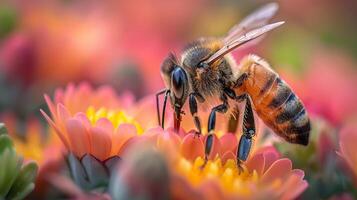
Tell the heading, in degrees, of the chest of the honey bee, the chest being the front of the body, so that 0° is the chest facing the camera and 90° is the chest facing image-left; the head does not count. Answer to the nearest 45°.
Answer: approximately 90°

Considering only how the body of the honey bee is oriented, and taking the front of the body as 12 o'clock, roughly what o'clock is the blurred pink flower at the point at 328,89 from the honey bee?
The blurred pink flower is roughly at 4 o'clock from the honey bee.

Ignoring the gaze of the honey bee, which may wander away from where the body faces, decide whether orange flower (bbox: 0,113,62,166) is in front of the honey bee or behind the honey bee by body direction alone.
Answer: in front

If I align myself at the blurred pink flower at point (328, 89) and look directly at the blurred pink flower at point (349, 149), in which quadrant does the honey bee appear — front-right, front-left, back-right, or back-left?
front-right

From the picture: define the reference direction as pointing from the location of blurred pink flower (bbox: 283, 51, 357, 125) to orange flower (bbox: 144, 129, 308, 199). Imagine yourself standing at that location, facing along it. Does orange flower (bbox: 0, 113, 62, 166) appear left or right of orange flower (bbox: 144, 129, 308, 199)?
right
